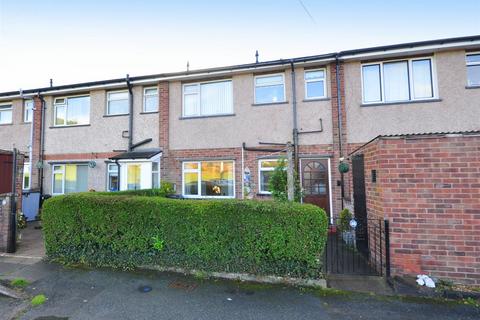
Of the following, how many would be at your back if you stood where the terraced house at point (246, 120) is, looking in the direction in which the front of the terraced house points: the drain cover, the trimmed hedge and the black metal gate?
0

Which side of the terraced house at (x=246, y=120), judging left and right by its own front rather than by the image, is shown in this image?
front

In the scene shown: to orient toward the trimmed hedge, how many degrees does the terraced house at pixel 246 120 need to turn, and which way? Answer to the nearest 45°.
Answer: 0° — it already faces it

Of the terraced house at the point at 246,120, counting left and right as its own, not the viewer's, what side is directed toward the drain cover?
front

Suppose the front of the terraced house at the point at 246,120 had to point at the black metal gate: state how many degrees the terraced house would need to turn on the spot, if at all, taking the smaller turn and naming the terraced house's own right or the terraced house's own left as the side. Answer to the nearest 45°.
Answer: approximately 45° to the terraced house's own left
